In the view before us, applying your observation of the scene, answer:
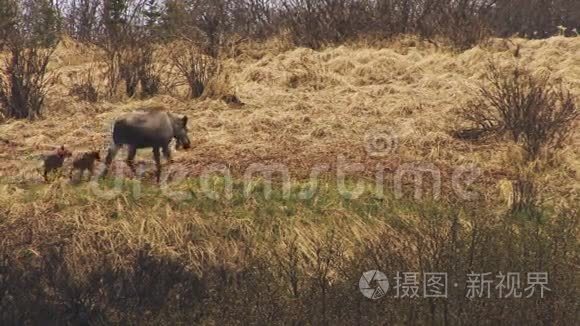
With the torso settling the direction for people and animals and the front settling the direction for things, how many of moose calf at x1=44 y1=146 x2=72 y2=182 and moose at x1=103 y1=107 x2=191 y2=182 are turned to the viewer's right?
2

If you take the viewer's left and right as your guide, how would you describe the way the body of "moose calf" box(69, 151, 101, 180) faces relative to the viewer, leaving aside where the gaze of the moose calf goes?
facing to the right of the viewer

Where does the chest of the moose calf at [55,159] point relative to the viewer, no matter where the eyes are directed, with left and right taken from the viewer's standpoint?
facing to the right of the viewer

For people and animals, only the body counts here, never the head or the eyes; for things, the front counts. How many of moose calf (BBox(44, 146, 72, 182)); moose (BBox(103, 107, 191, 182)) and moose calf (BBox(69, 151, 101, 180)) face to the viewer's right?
3

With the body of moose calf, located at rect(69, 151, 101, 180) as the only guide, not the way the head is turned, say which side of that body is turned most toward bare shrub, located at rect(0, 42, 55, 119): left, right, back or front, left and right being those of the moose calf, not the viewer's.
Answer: left

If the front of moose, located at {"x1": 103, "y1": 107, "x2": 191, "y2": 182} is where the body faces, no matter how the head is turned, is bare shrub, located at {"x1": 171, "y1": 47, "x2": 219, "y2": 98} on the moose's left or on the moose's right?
on the moose's left

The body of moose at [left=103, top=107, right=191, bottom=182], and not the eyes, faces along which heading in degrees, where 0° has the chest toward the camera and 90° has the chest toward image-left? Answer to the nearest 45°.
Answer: approximately 270°

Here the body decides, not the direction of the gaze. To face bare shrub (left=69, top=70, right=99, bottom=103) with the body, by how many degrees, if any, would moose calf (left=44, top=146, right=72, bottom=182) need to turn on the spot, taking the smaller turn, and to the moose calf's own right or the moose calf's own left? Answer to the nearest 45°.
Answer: approximately 90° to the moose calf's own left

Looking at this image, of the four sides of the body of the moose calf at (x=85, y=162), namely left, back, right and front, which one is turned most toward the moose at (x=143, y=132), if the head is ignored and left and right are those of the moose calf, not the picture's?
front
